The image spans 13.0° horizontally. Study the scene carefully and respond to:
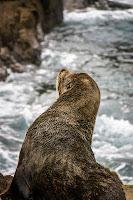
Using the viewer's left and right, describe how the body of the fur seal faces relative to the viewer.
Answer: facing away from the viewer and to the left of the viewer

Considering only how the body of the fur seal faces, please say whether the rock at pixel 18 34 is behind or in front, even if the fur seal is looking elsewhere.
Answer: in front

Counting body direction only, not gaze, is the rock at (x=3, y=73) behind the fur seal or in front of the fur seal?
in front
